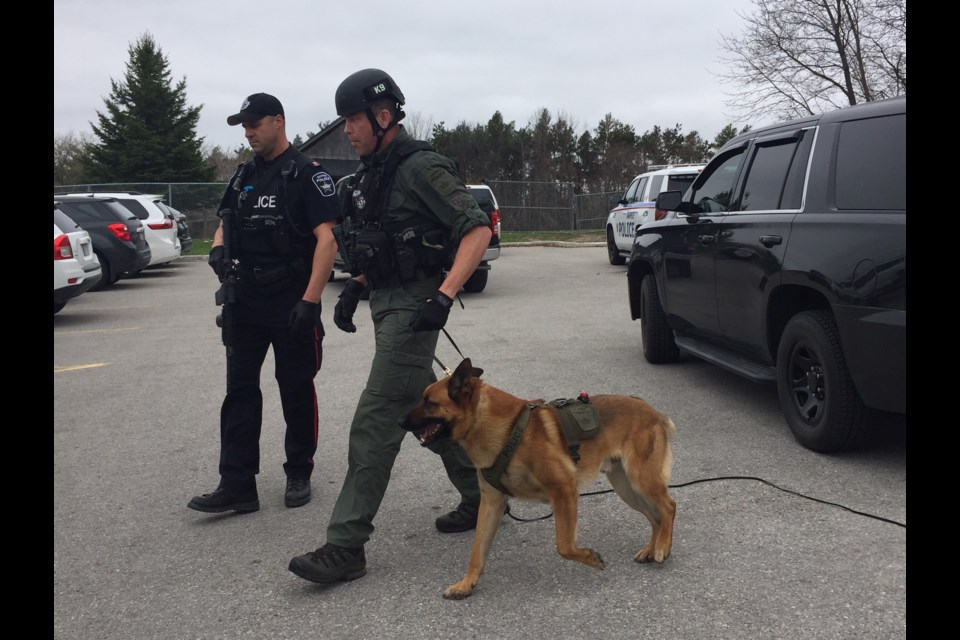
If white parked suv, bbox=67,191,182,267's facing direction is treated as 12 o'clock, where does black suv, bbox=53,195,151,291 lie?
The black suv is roughly at 8 o'clock from the white parked suv.

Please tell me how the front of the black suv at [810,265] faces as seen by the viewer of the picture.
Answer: facing away from the viewer and to the left of the viewer

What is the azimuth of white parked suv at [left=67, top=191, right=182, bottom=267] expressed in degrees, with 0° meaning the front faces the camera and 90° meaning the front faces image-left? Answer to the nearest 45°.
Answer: approximately 135°

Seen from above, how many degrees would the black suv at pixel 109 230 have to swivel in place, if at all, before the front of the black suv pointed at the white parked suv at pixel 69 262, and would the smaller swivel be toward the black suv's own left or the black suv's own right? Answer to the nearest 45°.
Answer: approximately 135° to the black suv's own left

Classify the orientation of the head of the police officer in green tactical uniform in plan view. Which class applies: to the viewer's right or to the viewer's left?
to the viewer's left

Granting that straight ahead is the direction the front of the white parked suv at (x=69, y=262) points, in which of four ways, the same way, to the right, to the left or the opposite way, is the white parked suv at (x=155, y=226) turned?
the same way

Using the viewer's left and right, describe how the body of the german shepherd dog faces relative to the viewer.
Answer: facing to the left of the viewer

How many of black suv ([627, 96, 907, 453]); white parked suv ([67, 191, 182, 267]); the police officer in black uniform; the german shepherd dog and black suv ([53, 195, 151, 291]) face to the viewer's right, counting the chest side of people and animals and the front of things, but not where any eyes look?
0

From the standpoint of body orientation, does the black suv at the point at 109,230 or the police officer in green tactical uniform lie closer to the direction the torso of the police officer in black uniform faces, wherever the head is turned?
the police officer in green tactical uniform
